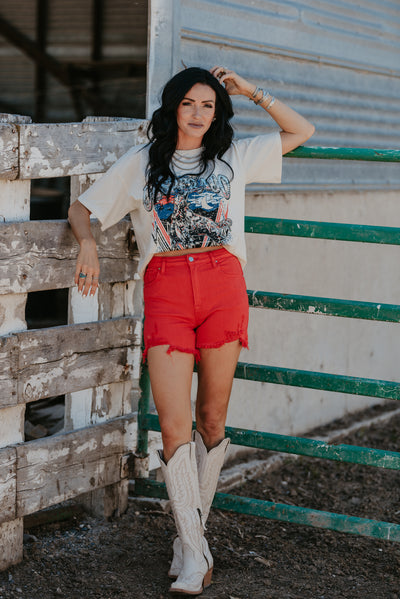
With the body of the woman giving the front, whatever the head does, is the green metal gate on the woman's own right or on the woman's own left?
on the woman's own left

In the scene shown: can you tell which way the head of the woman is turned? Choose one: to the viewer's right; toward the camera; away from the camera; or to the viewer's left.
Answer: toward the camera

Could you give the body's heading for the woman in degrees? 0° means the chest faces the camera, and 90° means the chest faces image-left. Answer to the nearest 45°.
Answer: approximately 0°
